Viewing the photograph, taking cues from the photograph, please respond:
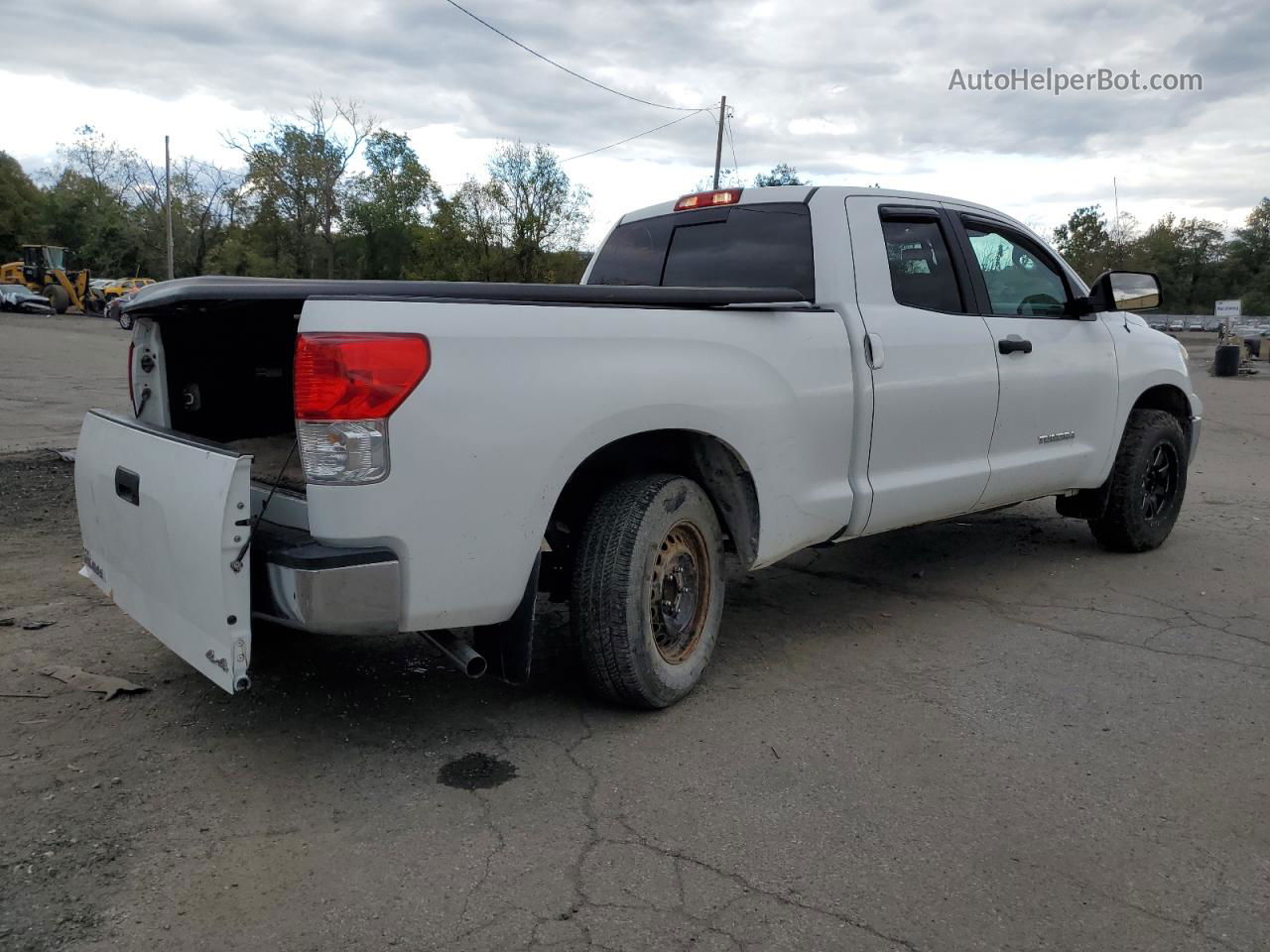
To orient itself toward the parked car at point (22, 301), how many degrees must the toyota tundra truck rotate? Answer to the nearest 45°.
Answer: approximately 90° to its left

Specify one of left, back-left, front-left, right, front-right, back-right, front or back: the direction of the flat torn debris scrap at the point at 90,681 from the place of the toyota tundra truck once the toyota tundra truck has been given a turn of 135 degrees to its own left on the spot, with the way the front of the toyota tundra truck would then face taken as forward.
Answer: front

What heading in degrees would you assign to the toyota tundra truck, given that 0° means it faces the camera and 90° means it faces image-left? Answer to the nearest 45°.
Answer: approximately 225°

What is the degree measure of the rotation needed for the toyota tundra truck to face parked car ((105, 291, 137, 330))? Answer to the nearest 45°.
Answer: approximately 135° to its left

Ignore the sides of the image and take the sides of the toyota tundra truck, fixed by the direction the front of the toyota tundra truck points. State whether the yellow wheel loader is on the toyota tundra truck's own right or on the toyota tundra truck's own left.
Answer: on the toyota tundra truck's own left
